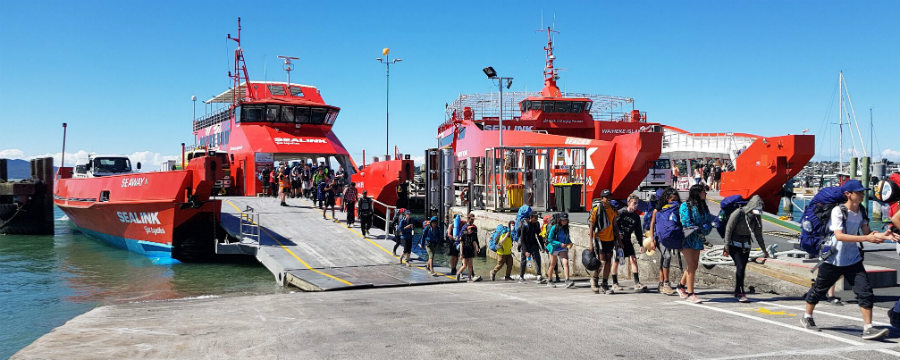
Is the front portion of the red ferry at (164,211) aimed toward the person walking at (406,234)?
yes

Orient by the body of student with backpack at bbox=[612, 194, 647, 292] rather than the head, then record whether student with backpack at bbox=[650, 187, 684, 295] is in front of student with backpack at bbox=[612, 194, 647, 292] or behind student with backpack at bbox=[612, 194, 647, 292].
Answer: in front

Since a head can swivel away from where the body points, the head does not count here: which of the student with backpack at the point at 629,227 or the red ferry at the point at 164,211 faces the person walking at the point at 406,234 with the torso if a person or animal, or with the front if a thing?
the red ferry

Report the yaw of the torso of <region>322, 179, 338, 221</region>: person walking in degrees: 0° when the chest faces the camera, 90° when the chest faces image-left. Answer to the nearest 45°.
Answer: approximately 315°

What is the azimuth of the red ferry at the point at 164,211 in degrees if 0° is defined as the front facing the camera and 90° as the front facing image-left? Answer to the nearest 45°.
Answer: approximately 315°

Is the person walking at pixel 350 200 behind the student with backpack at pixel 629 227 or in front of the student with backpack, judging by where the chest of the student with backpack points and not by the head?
behind

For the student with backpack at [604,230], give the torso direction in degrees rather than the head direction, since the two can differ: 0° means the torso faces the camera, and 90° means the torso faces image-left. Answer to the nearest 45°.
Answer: approximately 315°

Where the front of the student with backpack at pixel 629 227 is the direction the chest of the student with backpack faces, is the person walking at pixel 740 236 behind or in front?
in front

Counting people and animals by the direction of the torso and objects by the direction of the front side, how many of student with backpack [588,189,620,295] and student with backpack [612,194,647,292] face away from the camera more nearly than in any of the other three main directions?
0
